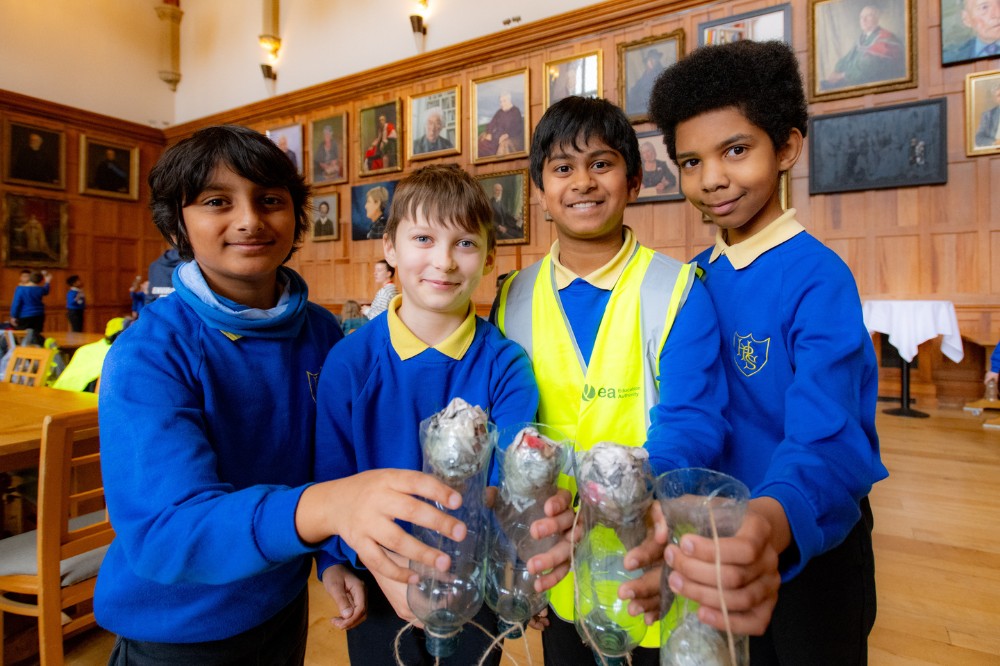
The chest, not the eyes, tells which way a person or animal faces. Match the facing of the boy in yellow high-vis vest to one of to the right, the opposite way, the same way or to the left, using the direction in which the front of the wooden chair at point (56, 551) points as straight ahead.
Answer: to the left

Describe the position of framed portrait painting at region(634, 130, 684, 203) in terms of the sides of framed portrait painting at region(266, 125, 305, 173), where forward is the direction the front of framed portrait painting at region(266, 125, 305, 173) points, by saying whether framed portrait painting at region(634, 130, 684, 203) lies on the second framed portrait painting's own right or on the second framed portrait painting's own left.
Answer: on the second framed portrait painting's own left

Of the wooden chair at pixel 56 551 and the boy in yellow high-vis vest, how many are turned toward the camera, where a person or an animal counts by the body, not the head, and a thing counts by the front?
1

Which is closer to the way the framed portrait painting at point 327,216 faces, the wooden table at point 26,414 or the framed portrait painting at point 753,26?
the wooden table

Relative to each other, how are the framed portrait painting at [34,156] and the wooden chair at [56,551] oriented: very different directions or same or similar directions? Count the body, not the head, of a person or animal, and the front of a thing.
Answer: very different directions

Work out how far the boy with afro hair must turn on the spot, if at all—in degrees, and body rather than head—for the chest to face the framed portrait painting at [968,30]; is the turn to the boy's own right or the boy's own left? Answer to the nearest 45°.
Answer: approximately 135° to the boy's own right

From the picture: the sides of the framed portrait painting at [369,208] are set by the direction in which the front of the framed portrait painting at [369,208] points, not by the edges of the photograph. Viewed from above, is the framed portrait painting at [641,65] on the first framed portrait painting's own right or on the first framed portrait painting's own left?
on the first framed portrait painting's own left

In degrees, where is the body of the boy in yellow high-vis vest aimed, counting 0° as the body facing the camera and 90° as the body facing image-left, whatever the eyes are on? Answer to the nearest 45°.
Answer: approximately 0°

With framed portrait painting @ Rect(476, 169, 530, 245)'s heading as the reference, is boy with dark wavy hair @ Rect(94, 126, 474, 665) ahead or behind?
ahead

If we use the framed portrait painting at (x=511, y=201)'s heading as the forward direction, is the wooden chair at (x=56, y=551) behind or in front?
in front

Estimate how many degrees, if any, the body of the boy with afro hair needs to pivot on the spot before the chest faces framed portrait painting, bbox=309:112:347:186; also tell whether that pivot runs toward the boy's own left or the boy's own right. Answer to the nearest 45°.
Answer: approximately 90° to the boy's own right
